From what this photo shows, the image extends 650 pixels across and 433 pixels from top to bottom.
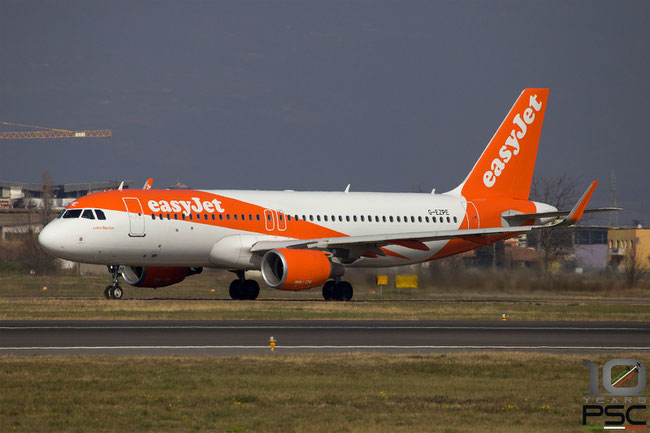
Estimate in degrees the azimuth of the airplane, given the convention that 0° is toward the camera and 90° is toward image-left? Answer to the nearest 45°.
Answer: approximately 45°
